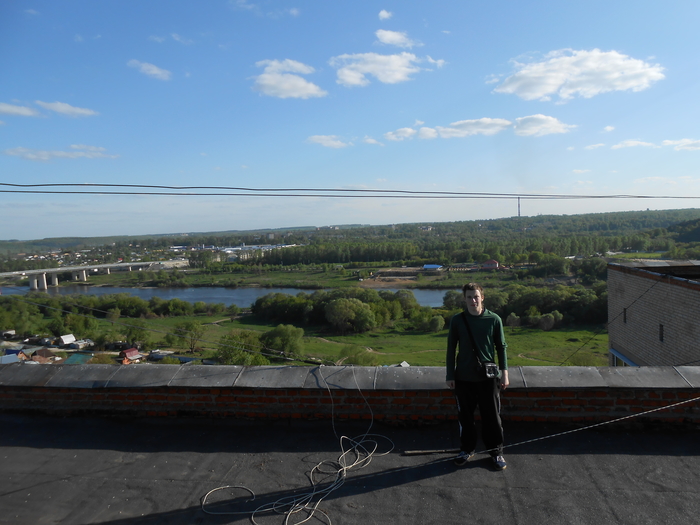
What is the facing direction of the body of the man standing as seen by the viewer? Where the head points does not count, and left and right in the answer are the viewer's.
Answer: facing the viewer

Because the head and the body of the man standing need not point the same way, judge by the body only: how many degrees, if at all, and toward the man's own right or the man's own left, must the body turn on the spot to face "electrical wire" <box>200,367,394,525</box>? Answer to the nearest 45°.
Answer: approximately 45° to the man's own right
